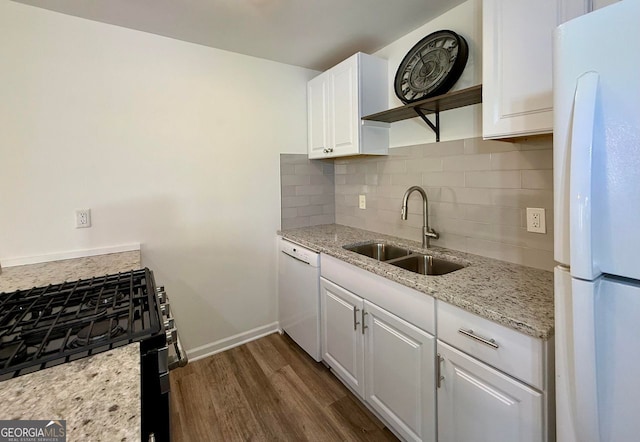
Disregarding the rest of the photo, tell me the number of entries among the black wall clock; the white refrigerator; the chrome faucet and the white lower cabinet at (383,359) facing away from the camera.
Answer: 0

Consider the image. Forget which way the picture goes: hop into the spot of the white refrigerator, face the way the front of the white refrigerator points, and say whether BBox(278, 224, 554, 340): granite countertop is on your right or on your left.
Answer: on your right

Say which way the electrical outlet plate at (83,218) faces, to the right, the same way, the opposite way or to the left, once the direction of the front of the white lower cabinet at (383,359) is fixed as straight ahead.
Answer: to the left

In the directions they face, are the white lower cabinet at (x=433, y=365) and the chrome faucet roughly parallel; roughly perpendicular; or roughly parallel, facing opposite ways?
roughly parallel

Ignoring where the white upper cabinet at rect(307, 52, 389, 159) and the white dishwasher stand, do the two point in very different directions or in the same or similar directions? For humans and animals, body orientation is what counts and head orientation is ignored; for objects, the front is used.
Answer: same or similar directions

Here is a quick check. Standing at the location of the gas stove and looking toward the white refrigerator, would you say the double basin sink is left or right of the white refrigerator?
left

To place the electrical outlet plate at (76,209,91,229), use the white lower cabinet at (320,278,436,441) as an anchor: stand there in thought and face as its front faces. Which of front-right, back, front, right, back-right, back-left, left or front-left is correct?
front-right

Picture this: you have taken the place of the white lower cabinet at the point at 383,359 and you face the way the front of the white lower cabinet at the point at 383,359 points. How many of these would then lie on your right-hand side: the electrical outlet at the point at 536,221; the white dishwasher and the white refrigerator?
1

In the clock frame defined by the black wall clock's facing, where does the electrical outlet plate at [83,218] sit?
The electrical outlet plate is roughly at 1 o'clock from the black wall clock.

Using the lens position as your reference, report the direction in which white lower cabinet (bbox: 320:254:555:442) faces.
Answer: facing the viewer and to the left of the viewer

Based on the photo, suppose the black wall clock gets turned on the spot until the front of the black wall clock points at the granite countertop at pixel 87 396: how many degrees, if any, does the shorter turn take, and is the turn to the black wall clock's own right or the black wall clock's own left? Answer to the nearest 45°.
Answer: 0° — it already faces it

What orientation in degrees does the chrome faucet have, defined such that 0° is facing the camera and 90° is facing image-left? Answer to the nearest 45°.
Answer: approximately 45°

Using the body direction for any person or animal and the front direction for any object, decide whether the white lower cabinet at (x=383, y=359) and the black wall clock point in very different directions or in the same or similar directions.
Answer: same or similar directions

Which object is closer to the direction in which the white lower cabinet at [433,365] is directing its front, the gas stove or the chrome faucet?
the gas stove
